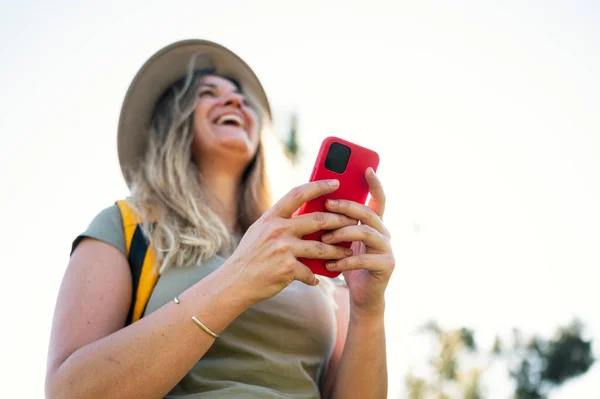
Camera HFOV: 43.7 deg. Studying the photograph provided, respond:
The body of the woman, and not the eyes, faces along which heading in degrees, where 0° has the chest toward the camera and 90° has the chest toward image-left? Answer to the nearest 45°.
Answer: approximately 315°

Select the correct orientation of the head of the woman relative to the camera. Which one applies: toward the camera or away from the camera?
toward the camera

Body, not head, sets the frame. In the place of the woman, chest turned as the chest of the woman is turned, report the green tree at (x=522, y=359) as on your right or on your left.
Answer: on your left
